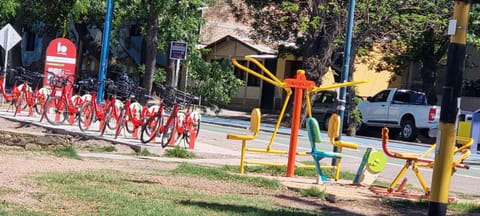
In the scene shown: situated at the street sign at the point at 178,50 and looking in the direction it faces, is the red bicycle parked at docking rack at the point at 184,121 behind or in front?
in front

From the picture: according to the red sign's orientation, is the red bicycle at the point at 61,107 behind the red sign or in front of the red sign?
in front

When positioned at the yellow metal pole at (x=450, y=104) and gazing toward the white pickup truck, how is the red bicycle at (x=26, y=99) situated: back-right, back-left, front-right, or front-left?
front-left

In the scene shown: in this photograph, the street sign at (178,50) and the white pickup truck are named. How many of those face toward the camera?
1

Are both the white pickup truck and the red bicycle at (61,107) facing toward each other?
no

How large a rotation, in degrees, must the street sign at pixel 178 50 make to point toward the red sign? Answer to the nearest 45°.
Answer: approximately 90° to its right

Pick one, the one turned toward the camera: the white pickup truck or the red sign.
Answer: the red sign

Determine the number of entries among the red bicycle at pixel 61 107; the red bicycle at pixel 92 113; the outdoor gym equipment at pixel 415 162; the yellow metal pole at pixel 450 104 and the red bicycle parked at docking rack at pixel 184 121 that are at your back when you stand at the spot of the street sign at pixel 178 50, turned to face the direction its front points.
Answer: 0

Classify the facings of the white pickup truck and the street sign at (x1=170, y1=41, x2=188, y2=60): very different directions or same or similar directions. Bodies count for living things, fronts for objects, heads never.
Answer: very different directions

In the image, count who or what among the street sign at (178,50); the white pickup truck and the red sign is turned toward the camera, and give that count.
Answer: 2

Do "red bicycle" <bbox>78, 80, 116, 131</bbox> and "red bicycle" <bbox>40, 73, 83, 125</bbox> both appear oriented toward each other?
no

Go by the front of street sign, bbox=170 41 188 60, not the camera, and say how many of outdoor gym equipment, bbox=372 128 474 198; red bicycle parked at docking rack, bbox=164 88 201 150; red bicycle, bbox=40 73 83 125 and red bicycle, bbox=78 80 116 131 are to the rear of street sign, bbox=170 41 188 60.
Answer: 0
